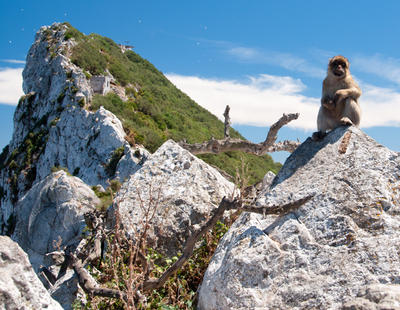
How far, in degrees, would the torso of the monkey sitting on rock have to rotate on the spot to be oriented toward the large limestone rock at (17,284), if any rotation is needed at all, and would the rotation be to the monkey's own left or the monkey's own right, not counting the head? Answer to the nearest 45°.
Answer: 0° — it already faces it

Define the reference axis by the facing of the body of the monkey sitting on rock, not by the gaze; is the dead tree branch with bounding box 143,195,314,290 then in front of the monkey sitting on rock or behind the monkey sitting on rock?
in front

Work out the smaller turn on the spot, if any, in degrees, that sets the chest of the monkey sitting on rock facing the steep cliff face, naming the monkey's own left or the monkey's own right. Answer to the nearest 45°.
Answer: approximately 135° to the monkey's own right

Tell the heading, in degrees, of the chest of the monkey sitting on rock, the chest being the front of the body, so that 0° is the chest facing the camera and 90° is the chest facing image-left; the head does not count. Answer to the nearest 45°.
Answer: approximately 0°

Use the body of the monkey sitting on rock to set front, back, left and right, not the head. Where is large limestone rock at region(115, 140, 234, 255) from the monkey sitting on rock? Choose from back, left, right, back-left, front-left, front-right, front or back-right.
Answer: front-right

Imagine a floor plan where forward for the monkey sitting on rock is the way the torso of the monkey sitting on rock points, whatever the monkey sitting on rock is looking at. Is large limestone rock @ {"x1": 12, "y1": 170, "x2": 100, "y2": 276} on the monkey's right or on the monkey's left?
on the monkey's right
